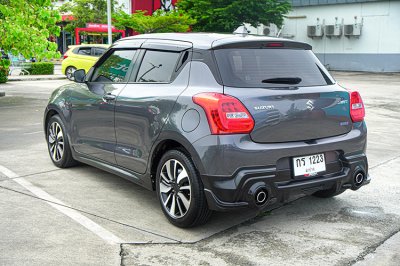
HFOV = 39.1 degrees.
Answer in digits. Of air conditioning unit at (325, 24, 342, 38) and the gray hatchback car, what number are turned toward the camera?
1

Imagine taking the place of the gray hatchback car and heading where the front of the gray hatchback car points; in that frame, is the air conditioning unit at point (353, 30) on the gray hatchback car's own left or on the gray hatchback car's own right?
on the gray hatchback car's own right

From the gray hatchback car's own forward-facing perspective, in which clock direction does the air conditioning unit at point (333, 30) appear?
The air conditioning unit is roughly at 2 o'clock from the gray hatchback car.

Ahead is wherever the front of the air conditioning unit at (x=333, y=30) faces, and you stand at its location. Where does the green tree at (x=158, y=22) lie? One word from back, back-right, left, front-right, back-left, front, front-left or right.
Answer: front-right

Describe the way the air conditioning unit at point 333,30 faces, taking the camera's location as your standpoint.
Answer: facing the viewer

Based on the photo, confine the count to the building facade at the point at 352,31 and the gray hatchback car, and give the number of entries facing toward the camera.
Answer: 1

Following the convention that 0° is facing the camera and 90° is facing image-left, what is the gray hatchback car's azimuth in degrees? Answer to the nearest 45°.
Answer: approximately 135°

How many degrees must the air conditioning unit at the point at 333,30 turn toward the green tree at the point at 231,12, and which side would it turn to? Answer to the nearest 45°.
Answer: approximately 45° to its right

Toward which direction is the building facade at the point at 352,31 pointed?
toward the camera

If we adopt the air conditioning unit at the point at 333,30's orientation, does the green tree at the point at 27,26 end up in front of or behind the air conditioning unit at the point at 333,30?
in front

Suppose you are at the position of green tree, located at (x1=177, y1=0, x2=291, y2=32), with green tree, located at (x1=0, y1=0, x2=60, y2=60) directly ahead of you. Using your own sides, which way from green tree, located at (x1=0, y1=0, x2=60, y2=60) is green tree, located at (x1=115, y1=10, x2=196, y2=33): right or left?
right

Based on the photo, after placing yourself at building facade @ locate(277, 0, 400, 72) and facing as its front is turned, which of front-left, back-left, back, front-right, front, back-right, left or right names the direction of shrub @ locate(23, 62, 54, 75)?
front-right

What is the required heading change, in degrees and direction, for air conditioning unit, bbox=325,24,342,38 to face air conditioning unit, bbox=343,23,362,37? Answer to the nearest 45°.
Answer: approximately 45° to its left
